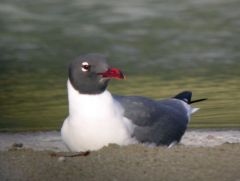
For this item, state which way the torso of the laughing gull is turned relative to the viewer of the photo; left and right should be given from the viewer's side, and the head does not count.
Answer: facing the viewer and to the left of the viewer
